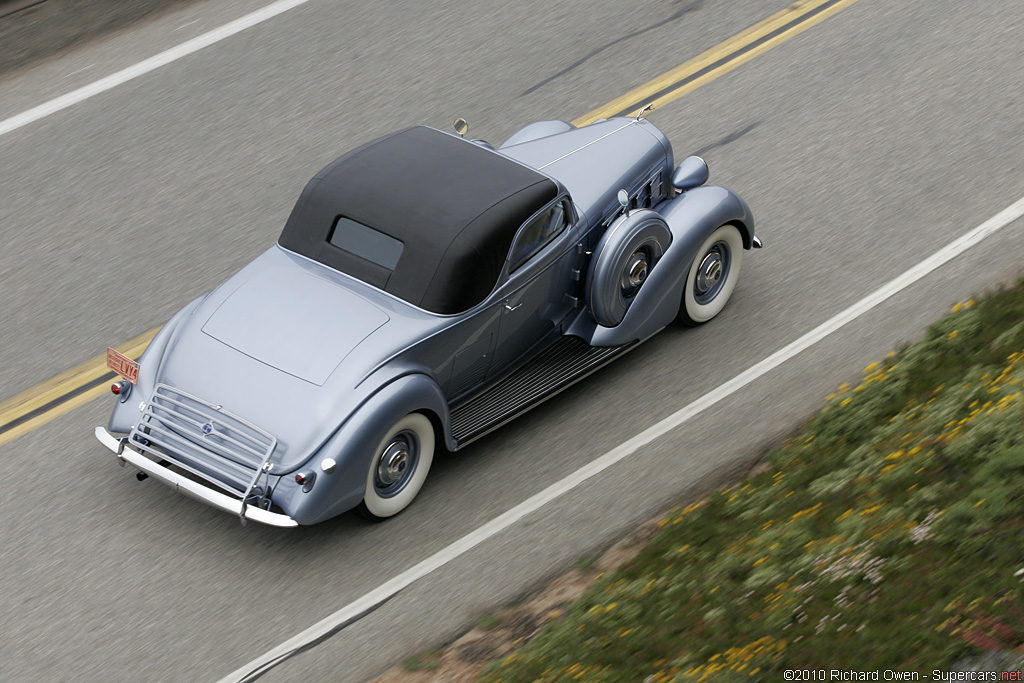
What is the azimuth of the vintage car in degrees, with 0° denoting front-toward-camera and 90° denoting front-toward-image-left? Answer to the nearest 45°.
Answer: approximately 225°
